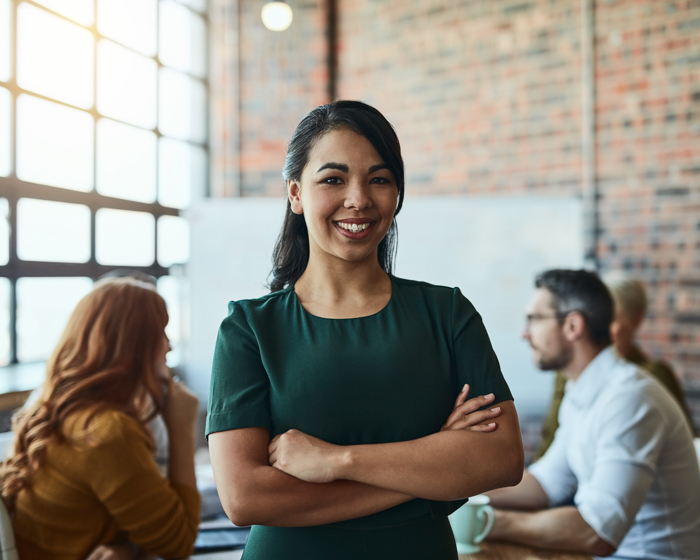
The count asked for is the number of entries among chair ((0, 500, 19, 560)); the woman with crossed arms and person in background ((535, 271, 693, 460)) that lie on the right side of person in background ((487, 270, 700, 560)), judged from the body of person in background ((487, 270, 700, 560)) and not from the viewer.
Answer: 1

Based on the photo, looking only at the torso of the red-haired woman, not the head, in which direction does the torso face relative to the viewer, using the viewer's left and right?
facing away from the viewer and to the right of the viewer

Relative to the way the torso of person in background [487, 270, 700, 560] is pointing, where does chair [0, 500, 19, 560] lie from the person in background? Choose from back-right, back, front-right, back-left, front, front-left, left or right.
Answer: front-left

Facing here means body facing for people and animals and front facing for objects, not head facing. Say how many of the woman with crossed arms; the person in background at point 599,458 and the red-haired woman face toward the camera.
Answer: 1

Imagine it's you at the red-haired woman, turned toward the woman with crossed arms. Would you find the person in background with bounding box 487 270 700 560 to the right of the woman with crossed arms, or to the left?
left

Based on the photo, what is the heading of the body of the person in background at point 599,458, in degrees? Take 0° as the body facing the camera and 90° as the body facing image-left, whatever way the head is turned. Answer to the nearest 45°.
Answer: approximately 90°

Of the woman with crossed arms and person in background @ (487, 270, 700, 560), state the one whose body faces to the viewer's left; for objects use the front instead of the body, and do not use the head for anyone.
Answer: the person in background

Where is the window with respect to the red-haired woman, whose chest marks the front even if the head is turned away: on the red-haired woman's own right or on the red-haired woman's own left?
on the red-haired woman's own left

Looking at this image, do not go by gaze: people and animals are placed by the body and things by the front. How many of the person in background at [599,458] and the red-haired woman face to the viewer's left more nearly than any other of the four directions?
1

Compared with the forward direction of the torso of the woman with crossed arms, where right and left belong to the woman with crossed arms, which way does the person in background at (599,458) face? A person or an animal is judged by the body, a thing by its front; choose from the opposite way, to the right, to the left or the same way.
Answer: to the right

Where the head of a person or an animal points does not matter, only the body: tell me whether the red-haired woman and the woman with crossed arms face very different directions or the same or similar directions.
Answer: very different directions

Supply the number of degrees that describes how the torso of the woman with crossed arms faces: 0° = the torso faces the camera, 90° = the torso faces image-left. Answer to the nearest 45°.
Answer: approximately 0°

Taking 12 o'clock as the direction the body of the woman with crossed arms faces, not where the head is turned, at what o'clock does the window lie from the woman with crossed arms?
The window is roughly at 5 o'clock from the woman with crossed arms.

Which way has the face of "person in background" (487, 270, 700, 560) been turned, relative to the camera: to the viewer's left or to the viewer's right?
to the viewer's left
